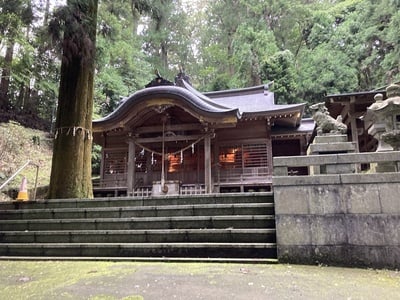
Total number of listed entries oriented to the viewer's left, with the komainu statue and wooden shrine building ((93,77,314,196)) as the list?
1

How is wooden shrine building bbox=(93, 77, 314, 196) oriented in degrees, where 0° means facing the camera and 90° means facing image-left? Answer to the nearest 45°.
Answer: approximately 0°

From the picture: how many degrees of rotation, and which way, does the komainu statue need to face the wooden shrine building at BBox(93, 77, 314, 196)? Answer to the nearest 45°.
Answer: approximately 45° to its right

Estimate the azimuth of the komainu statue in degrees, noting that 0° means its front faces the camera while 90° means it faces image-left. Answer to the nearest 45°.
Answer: approximately 90°
